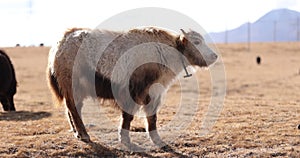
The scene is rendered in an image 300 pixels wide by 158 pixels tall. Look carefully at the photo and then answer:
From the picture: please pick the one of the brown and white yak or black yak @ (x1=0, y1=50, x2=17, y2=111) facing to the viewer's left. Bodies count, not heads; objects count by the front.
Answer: the black yak

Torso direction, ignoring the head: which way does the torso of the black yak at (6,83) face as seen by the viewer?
to the viewer's left

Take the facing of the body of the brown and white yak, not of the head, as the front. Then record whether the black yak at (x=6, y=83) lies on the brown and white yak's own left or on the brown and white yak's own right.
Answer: on the brown and white yak's own left

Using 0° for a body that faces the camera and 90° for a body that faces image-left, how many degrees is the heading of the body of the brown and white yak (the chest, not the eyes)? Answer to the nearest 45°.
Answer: approximately 270°

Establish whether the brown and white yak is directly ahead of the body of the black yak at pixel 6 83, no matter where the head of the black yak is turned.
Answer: no

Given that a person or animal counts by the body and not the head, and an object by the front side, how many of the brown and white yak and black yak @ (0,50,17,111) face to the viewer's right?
1

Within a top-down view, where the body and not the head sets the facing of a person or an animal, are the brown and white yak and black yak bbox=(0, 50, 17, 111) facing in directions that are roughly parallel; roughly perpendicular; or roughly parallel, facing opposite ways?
roughly parallel, facing opposite ways
